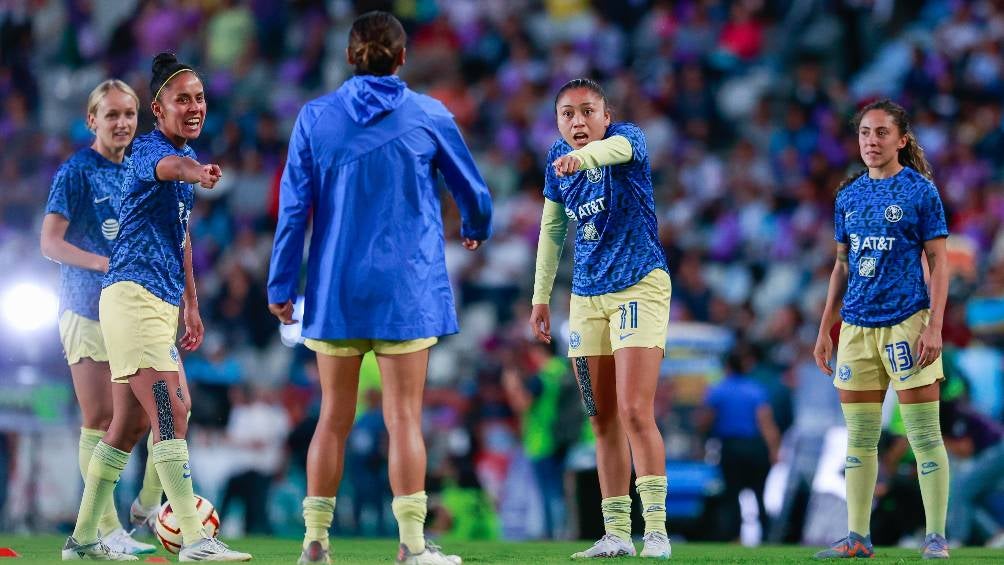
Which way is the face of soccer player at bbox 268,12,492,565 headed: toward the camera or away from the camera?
away from the camera

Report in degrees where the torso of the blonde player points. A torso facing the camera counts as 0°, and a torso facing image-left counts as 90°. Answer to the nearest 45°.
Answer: approximately 315°

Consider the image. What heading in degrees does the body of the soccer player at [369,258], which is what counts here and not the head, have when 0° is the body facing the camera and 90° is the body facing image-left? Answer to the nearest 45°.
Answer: approximately 180°

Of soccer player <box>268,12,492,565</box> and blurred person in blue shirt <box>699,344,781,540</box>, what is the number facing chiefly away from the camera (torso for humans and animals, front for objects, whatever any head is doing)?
2

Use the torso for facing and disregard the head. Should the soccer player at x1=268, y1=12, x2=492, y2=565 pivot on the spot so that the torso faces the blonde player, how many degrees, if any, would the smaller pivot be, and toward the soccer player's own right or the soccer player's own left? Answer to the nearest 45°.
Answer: approximately 45° to the soccer player's own left

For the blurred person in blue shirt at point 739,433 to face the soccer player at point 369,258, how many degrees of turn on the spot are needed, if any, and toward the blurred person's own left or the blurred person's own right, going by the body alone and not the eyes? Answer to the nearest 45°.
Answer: approximately 180°

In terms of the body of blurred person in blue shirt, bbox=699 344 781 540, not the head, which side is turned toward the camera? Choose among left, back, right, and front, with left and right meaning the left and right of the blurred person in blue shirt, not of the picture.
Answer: back

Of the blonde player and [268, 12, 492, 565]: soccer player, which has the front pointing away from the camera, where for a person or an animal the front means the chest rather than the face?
the soccer player

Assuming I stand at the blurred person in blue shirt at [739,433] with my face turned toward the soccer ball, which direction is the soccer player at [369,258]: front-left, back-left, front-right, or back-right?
front-left

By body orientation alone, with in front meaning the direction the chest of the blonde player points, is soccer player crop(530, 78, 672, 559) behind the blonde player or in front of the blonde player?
in front

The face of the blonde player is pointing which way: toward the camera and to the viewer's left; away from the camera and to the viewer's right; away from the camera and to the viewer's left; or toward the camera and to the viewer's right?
toward the camera and to the viewer's right

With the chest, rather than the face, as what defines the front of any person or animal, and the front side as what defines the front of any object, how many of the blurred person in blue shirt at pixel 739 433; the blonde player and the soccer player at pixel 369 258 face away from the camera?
2

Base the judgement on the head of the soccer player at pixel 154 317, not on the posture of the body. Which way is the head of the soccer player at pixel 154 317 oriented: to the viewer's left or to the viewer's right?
to the viewer's right
